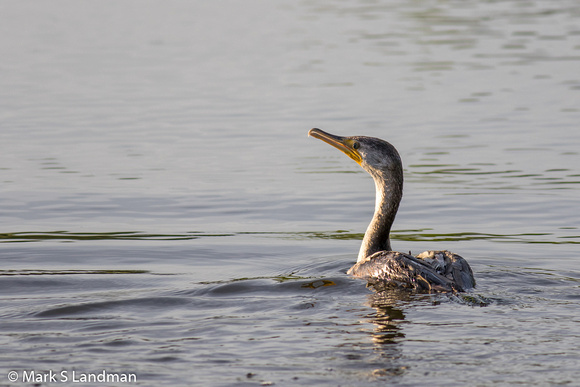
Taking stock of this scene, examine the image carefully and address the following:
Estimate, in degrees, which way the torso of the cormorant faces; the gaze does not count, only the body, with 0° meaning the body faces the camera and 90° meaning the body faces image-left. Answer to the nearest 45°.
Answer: approximately 90°
